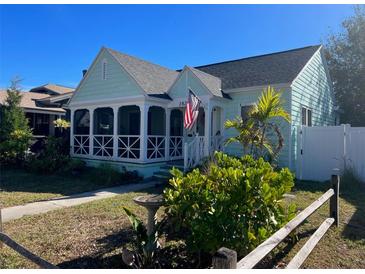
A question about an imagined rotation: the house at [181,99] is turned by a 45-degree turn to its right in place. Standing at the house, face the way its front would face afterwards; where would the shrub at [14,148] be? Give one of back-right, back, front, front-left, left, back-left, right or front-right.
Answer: front

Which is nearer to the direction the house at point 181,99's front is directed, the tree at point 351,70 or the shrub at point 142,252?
the shrub

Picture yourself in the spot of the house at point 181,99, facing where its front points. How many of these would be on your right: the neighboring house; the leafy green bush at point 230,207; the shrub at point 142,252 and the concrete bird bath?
1

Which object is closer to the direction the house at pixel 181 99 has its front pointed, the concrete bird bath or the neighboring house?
the concrete bird bath

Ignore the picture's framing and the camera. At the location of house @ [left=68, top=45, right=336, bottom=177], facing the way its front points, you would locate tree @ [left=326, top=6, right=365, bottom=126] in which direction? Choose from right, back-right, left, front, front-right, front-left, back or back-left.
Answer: back

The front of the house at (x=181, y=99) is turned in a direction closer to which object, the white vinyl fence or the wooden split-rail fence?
the wooden split-rail fence

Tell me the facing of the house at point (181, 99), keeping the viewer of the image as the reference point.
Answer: facing the viewer and to the left of the viewer

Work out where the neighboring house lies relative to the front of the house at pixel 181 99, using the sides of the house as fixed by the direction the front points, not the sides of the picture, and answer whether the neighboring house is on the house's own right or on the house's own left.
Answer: on the house's own right

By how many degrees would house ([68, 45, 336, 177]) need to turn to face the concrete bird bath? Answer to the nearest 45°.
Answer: approximately 45° to its left

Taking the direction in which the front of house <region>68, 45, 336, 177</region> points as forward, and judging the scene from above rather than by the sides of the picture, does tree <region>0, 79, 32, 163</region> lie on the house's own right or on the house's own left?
on the house's own right

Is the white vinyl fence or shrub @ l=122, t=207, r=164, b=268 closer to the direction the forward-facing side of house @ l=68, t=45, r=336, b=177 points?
the shrub

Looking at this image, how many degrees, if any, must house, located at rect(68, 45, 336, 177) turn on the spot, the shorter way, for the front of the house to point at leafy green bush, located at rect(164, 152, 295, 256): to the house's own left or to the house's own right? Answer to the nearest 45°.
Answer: approximately 45° to the house's own left

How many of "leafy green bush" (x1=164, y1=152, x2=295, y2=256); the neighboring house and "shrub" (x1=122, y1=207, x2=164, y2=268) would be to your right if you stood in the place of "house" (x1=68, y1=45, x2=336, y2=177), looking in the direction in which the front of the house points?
1

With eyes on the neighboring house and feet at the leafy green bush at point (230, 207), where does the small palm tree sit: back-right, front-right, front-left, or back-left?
front-right
